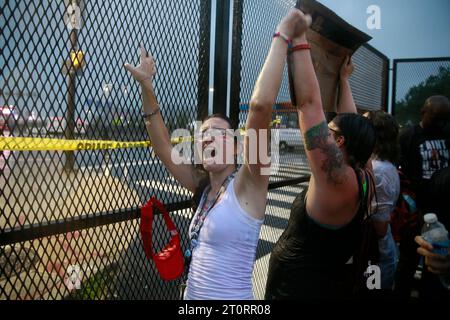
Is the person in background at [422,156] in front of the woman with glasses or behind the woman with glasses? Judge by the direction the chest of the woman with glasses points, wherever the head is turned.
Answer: behind

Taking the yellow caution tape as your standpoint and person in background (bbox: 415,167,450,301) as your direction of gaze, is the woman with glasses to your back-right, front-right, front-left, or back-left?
front-right

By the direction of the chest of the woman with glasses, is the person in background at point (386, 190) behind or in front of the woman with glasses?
behind

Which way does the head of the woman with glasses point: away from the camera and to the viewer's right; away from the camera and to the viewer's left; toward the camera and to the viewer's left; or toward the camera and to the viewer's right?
toward the camera and to the viewer's left

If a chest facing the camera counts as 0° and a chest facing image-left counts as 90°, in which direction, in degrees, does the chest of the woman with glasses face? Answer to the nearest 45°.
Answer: approximately 45°

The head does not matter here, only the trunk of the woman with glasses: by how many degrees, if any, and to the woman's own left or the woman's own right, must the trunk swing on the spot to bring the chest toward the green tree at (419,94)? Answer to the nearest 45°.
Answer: approximately 180°
